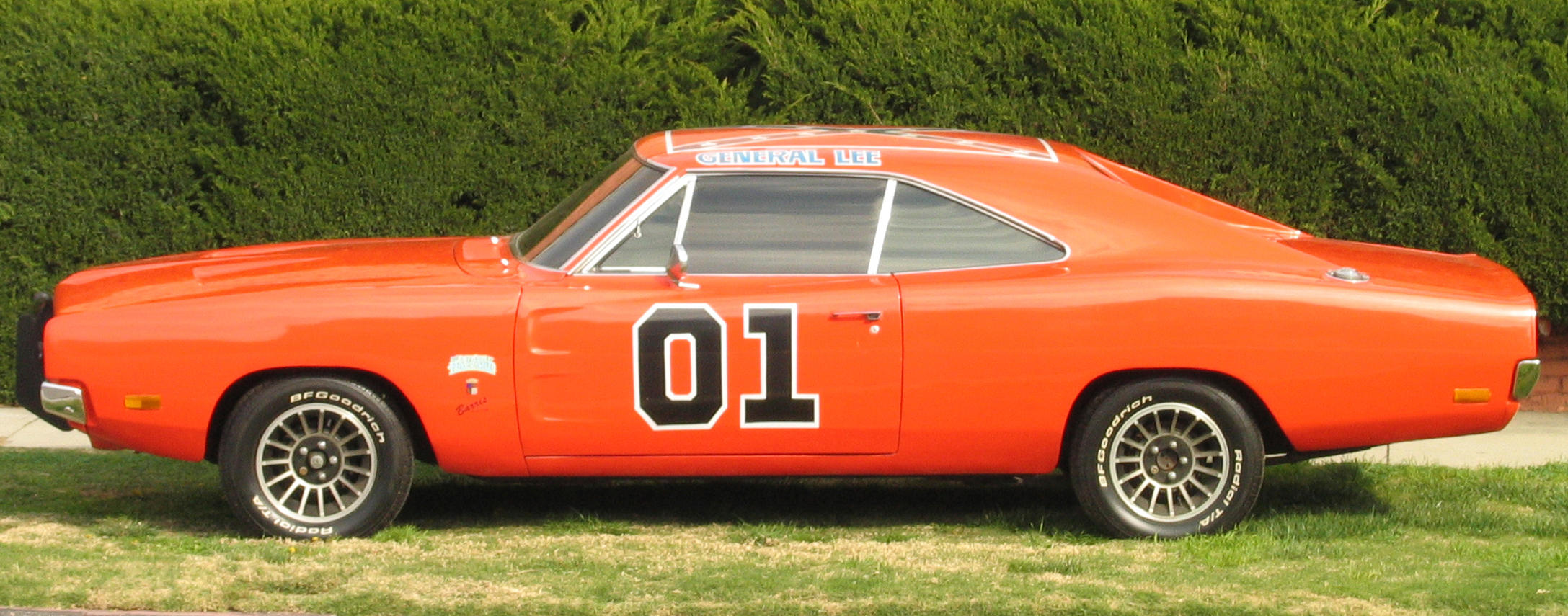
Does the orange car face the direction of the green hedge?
no

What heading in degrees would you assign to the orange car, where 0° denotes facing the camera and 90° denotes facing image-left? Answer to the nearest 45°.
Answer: approximately 90°
